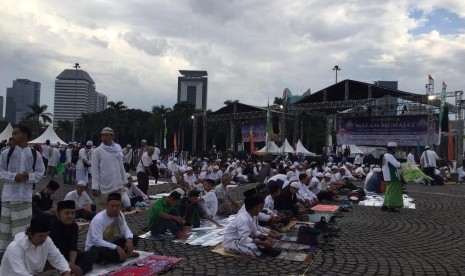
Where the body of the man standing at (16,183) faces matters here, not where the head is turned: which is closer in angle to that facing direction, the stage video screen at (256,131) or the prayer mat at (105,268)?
the prayer mat

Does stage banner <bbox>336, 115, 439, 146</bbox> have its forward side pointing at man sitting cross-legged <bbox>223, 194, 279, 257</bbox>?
yes

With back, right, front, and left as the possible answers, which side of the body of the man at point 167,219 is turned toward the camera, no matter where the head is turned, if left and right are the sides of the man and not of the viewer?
right

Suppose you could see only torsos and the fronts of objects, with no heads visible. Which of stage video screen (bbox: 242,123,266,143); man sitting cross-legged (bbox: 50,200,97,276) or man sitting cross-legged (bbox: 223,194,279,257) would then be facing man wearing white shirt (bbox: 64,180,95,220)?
the stage video screen

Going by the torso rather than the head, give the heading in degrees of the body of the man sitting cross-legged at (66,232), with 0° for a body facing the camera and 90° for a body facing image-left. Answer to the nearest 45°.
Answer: approximately 315°

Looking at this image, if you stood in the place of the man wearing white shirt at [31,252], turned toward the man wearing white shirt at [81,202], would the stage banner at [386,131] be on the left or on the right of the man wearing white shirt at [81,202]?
right

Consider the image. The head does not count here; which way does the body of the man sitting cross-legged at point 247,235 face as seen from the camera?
to the viewer's right

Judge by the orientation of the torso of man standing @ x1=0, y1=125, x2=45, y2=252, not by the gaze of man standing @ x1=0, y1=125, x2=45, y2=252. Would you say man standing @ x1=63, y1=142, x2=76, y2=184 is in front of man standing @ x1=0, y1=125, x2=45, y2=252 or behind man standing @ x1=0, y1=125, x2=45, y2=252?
behind
